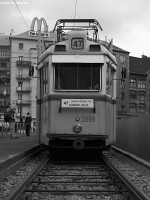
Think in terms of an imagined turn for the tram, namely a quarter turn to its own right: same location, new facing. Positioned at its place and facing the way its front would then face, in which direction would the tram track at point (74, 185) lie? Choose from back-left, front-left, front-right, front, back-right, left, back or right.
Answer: left

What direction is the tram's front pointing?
toward the camera

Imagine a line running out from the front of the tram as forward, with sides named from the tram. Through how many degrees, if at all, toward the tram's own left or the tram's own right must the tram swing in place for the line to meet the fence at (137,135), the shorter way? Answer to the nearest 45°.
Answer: approximately 45° to the tram's own left
